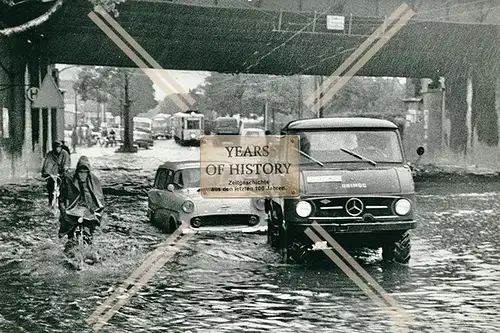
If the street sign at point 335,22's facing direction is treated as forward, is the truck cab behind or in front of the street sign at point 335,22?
in front

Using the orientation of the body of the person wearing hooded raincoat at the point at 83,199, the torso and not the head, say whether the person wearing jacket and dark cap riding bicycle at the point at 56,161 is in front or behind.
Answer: behind

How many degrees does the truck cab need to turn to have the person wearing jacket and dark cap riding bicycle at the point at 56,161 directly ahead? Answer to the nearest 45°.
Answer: approximately 135° to its right

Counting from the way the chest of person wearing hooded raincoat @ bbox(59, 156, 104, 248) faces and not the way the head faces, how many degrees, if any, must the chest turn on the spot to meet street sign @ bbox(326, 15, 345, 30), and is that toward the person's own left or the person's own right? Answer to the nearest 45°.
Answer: approximately 135° to the person's own left

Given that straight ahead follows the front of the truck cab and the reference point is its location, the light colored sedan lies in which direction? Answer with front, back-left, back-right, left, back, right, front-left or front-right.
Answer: back-right

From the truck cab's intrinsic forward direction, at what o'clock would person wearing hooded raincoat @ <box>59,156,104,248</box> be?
The person wearing hooded raincoat is roughly at 3 o'clock from the truck cab.

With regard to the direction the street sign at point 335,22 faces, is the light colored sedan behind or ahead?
ahead

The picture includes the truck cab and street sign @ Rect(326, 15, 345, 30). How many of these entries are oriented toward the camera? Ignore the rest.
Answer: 2

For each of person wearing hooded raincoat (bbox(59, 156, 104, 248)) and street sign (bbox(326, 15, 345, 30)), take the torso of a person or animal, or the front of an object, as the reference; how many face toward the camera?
2

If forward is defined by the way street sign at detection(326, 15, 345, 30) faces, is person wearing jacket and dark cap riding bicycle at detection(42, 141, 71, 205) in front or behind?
in front
